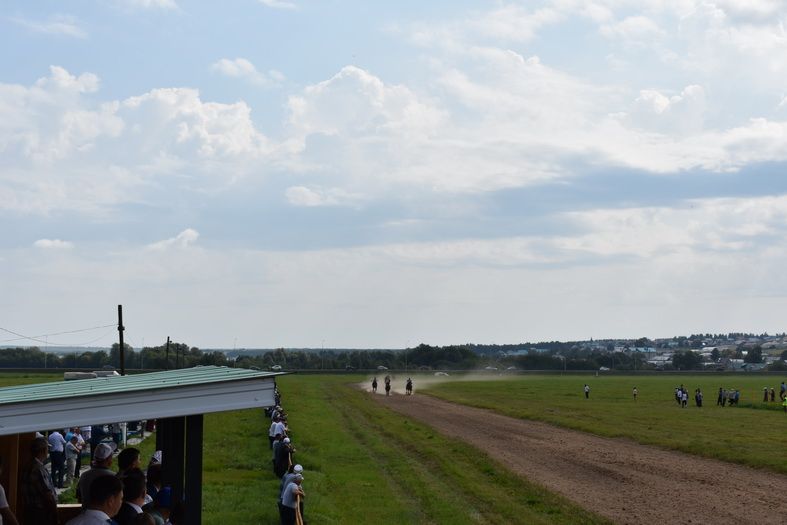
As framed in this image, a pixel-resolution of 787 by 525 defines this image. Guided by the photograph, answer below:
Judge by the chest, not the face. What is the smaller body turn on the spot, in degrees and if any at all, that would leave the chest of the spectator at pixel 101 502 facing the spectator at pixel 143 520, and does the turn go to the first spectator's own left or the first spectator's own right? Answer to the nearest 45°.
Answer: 0° — they already face them

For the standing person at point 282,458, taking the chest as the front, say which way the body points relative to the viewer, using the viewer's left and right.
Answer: facing away from the viewer and to the right of the viewer

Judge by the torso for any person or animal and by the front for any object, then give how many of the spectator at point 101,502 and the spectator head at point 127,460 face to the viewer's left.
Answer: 0

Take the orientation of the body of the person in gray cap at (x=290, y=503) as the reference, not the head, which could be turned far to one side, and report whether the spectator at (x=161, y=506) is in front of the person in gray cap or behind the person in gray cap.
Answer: behind

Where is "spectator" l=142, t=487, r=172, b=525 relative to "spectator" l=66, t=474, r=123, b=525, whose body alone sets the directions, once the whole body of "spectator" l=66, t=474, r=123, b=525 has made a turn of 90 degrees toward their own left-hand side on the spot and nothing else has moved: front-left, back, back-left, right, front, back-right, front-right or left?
front-right

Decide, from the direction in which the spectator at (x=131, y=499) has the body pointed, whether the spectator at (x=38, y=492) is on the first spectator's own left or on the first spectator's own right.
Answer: on the first spectator's own left

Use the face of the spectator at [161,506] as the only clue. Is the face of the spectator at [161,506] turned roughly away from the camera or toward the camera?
away from the camera

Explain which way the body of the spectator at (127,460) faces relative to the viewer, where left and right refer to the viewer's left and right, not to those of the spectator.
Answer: facing away from the viewer and to the right of the viewer

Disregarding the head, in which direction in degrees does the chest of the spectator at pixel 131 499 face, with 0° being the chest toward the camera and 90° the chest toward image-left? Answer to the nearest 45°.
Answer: approximately 225°
